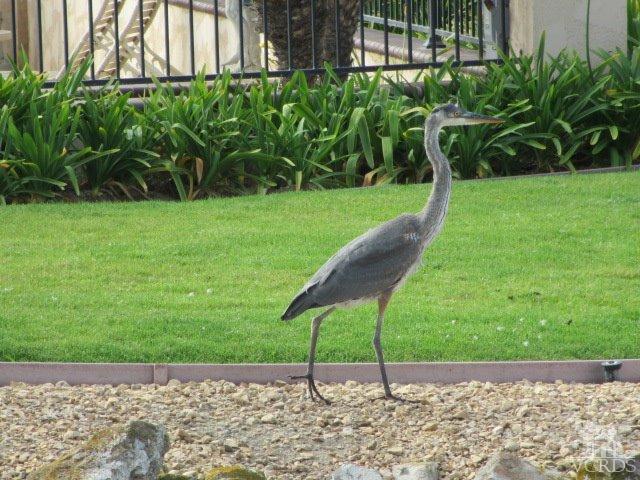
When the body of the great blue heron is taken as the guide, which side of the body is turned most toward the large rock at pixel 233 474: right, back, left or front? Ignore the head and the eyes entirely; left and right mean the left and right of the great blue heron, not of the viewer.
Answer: right

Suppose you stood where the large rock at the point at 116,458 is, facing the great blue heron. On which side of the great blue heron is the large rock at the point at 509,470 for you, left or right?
right

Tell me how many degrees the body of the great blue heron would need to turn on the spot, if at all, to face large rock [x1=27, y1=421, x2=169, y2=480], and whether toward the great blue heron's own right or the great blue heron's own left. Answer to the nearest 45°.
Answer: approximately 135° to the great blue heron's own right

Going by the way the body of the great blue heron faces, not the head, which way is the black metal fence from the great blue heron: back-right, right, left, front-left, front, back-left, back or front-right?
left

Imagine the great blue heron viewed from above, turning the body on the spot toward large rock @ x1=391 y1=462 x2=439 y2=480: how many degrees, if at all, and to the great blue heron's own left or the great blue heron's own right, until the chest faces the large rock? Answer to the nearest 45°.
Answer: approximately 90° to the great blue heron's own right

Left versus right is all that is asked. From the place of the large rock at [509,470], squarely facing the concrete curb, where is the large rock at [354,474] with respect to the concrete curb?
left

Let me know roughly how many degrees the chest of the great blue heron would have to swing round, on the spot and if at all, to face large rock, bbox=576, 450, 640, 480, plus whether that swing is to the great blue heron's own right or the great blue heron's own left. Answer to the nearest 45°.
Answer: approximately 45° to the great blue heron's own right

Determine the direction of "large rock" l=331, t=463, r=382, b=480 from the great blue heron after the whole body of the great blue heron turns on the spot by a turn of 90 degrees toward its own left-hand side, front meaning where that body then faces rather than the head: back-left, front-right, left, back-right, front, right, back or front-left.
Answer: back

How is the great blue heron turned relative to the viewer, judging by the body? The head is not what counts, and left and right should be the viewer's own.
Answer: facing to the right of the viewer
